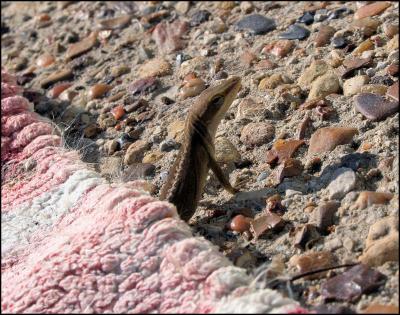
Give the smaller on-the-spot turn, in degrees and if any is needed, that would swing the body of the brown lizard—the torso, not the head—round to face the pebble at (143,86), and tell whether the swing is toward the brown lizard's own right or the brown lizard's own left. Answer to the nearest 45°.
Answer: approximately 45° to the brown lizard's own left

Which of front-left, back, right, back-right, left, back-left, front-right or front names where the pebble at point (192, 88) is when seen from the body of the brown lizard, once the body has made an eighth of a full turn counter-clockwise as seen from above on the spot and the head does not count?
front

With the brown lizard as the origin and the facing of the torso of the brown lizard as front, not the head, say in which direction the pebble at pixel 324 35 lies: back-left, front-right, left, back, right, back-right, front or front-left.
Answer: front

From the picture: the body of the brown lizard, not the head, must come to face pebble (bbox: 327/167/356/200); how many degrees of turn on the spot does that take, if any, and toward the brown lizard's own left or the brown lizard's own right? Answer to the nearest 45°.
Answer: approximately 90° to the brown lizard's own right

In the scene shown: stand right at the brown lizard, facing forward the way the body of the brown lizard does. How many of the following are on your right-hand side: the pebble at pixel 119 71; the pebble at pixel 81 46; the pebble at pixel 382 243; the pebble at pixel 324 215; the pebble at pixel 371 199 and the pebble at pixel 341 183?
4

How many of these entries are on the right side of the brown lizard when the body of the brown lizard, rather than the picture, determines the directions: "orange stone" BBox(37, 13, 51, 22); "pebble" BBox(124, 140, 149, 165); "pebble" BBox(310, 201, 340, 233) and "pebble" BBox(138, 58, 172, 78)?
1

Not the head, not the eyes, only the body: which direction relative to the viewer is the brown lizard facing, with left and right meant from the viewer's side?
facing away from the viewer and to the right of the viewer

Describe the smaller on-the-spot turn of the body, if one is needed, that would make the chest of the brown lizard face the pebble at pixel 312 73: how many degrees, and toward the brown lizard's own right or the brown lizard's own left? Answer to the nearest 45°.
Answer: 0° — it already faces it

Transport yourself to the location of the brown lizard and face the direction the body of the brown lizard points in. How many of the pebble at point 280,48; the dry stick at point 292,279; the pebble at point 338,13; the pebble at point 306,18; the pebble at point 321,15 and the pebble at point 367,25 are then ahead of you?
5

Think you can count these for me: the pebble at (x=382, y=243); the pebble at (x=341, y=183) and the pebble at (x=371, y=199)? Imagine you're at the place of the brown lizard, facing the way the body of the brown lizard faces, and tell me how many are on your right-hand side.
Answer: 3

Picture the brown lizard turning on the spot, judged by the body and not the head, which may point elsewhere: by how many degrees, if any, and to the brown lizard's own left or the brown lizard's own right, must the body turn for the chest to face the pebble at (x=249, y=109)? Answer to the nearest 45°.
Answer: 0° — it already faces it

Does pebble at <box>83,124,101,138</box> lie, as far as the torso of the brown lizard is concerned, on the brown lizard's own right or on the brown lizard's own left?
on the brown lizard's own left

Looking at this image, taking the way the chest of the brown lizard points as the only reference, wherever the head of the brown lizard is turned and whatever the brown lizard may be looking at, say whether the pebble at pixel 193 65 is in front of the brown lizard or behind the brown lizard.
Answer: in front

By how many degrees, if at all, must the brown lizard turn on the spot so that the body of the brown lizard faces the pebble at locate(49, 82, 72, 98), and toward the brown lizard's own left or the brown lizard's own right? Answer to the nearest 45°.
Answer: approximately 90° to the brown lizard's own left

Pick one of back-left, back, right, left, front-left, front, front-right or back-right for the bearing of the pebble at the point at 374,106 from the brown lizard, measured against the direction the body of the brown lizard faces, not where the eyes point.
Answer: front-right
